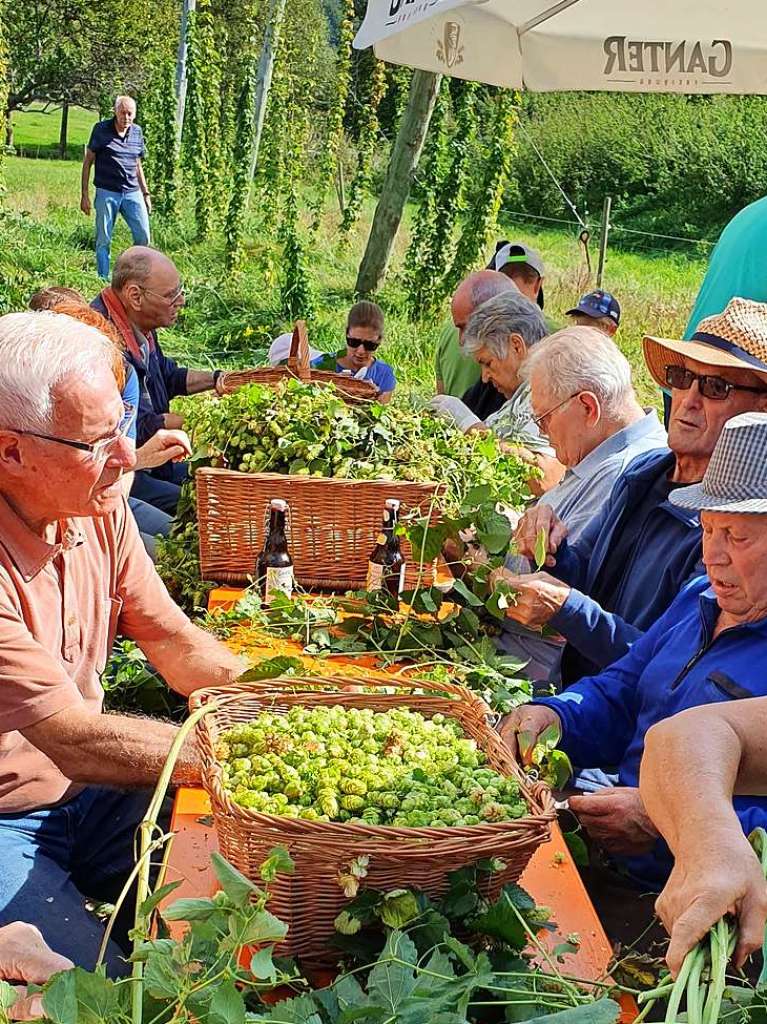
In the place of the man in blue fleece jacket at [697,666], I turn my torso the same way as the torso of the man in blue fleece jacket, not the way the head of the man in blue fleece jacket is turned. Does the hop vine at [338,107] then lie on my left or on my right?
on my right

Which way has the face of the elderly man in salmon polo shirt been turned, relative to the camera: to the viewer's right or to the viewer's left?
to the viewer's right

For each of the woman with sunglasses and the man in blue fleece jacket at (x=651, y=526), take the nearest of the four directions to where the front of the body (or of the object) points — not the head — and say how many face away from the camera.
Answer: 0

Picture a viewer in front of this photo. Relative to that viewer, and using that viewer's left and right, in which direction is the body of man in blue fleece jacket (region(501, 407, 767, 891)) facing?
facing the viewer and to the left of the viewer

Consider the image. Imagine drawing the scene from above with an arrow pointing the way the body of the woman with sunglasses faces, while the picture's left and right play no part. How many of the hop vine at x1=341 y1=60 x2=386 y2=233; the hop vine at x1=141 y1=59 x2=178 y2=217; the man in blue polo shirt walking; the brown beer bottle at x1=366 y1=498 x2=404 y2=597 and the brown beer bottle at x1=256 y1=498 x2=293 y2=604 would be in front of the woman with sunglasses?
2

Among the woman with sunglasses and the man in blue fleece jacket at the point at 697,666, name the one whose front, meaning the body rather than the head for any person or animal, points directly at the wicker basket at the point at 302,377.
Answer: the woman with sunglasses

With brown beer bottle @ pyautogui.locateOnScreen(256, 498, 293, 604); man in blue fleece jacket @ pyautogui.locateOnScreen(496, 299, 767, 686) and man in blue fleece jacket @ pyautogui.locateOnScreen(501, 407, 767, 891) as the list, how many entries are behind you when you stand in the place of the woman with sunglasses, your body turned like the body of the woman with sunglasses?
0

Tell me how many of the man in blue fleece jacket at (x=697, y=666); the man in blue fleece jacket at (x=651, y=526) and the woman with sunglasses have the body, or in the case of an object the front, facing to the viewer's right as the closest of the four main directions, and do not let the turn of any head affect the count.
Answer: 0

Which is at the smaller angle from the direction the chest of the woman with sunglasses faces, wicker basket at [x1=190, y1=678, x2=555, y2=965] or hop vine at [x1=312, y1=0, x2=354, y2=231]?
the wicker basket

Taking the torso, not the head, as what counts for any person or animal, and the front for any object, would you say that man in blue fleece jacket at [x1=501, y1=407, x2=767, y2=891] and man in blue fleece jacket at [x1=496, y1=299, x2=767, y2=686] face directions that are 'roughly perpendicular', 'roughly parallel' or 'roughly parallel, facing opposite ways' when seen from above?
roughly parallel

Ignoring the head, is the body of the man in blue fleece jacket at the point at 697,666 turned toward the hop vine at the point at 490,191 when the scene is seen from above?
no

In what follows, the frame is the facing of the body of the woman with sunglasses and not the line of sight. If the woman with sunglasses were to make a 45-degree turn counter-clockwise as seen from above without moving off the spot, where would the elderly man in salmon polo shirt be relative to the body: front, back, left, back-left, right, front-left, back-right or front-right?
front-right

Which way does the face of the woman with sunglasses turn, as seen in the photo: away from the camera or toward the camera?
toward the camera

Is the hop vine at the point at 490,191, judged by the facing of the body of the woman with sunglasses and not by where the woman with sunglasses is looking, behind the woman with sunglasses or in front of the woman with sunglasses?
behind

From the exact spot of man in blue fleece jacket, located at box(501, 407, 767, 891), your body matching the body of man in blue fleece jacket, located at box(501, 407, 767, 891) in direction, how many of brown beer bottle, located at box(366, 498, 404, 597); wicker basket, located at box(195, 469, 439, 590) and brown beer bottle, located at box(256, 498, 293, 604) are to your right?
3

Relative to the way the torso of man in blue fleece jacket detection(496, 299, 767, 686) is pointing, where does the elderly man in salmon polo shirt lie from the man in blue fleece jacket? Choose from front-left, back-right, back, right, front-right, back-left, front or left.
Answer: front

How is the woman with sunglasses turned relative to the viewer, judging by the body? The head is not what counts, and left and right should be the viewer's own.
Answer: facing the viewer
